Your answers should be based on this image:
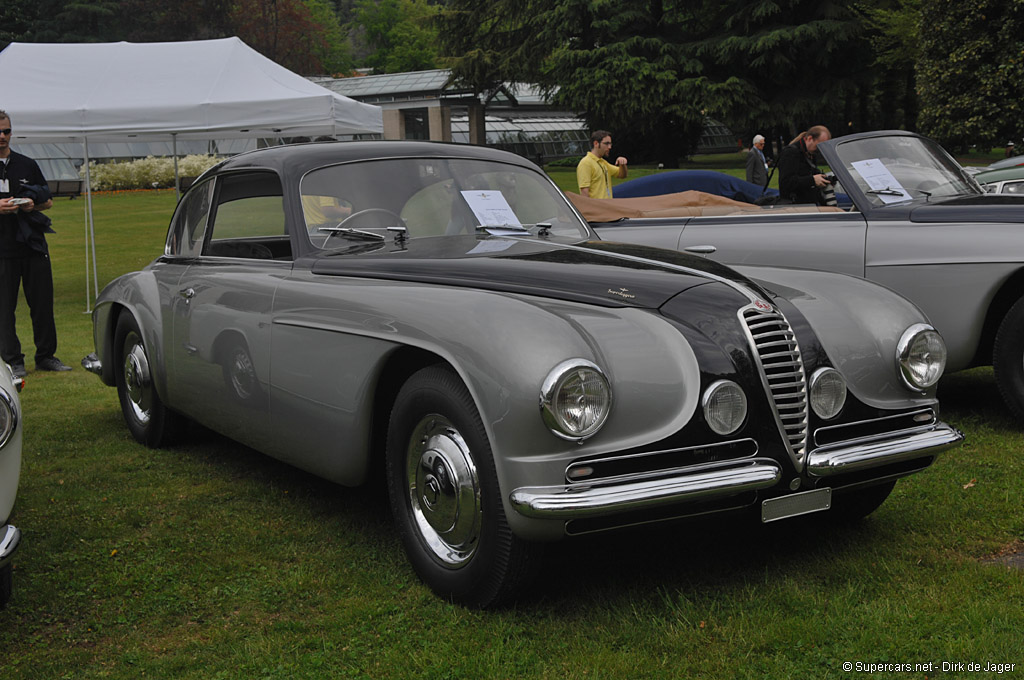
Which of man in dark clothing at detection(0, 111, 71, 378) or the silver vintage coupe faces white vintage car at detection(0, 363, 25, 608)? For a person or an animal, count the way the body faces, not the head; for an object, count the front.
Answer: the man in dark clothing

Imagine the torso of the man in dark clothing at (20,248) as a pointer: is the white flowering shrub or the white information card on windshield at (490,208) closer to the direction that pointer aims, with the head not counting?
the white information card on windshield

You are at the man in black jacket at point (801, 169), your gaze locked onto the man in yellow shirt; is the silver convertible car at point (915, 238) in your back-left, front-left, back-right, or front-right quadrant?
back-left

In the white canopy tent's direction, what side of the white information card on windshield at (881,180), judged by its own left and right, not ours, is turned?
back

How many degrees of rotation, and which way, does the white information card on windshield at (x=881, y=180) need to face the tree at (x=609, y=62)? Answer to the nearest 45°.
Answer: approximately 135° to its left

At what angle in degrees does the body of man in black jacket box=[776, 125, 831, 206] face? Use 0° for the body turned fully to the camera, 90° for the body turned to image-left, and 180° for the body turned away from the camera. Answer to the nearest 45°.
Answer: approximately 270°

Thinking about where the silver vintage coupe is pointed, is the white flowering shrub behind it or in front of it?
behind

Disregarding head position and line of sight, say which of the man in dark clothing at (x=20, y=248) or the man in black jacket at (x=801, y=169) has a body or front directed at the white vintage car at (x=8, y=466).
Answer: the man in dark clothing

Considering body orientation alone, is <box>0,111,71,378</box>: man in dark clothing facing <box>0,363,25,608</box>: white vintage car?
yes

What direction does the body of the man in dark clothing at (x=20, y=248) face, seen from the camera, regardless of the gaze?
toward the camera

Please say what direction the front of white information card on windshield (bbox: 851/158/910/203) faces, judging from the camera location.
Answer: facing the viewer and to the right of the viewer

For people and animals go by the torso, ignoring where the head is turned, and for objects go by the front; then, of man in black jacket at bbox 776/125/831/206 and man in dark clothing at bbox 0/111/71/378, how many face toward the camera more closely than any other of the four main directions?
1

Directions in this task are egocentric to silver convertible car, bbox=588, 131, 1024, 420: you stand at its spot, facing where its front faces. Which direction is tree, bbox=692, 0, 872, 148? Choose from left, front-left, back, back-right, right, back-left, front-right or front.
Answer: back-left

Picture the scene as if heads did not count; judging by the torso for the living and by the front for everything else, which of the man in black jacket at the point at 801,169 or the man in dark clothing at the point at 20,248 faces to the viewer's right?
the man in black jacket

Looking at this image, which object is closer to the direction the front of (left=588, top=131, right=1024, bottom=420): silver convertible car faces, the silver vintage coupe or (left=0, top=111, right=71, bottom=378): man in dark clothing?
the silver vintage coupe
